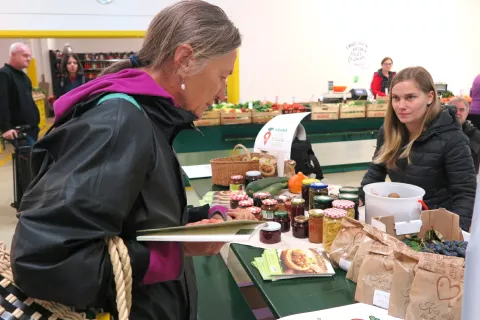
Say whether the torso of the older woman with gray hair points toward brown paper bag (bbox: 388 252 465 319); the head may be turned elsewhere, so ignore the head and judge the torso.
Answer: yes

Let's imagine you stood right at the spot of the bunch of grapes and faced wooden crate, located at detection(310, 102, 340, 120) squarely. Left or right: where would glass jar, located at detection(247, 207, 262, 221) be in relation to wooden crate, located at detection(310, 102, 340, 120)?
left

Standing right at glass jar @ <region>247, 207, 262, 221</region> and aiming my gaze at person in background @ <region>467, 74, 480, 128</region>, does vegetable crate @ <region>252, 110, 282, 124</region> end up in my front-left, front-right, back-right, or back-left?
front-left

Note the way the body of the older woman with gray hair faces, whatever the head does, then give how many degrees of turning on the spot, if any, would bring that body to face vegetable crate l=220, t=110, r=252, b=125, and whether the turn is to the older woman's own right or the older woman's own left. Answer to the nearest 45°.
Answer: approximately 90° to the older woman's own left

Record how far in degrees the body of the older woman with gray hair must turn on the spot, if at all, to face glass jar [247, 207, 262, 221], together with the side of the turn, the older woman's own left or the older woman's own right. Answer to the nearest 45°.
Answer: approximately 45° to the older woman's own left

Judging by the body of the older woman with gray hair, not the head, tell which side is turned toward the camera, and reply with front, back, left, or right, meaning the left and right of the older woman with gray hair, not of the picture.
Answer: right

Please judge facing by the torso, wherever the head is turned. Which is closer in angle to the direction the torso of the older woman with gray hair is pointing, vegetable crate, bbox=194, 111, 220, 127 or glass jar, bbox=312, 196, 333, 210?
the glass jar

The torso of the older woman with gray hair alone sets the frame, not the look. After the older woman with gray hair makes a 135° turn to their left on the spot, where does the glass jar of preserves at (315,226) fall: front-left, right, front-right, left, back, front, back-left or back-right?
right

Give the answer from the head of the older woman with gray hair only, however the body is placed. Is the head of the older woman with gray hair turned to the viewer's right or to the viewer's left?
to the viewer's right

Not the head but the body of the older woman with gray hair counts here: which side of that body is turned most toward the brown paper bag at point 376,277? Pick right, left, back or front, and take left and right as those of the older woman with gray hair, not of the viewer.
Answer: front

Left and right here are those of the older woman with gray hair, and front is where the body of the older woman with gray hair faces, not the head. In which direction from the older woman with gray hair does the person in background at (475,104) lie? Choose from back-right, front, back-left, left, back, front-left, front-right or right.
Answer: front-left

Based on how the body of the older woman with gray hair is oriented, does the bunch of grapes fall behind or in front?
in front

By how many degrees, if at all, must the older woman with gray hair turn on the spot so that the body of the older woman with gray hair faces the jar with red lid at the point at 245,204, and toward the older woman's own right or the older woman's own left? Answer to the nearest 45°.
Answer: approximately 45° to the older woman's own left
